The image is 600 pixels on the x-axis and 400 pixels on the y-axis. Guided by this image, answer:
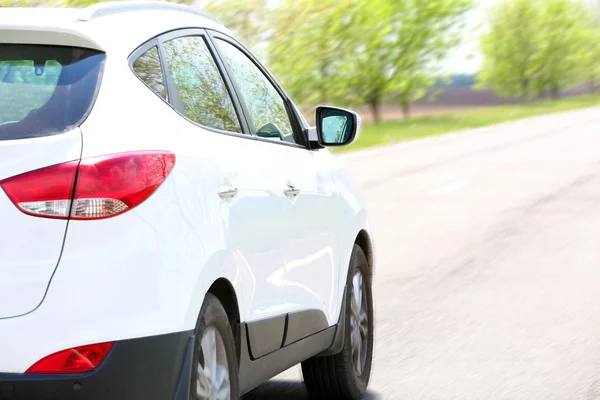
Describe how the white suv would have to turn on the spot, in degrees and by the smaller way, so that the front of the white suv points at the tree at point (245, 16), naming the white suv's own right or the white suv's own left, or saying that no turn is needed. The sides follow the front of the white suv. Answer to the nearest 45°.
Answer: approximately 45° to the white suv's own left

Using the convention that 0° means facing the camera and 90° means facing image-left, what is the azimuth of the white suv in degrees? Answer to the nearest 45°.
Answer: approximately 225°
